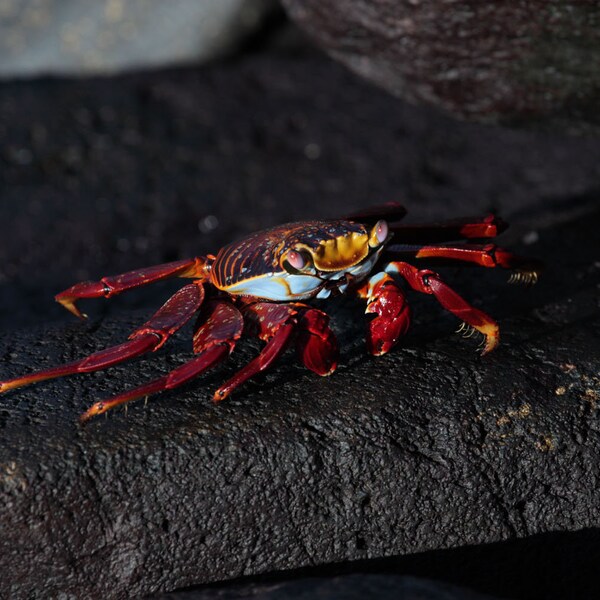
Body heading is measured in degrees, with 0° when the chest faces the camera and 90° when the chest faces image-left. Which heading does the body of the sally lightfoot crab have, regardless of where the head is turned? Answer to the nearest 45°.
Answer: approximately 315°
